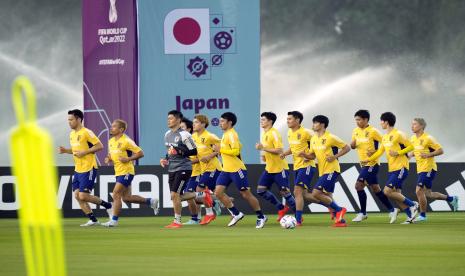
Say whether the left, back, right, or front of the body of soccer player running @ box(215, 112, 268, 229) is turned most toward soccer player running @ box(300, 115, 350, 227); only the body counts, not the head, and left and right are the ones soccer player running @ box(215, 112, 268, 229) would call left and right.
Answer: back

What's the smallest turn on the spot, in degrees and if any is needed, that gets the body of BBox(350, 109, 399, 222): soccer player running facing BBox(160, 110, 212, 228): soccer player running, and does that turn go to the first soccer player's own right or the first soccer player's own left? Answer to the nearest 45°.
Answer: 0° — they already face them

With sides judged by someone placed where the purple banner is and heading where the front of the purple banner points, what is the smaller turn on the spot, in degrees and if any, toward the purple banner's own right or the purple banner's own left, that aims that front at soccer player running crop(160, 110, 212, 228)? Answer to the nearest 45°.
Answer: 0° — it already faces them

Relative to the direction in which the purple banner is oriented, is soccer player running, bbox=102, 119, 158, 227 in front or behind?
in front

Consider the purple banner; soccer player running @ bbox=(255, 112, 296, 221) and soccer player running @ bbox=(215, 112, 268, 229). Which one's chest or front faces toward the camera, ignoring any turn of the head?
the purple banner

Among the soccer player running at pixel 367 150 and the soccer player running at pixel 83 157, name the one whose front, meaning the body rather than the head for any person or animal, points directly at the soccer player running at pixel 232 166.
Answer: the soccer player running at pixel 367 150

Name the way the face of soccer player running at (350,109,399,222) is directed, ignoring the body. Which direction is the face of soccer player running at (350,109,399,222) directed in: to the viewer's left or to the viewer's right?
to the viewer's left

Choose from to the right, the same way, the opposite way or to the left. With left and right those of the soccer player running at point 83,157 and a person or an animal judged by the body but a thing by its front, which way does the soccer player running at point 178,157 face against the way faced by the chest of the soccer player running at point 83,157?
the same way

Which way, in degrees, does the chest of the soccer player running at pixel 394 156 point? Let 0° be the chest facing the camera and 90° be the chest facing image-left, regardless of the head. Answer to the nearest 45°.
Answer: approximately 45°

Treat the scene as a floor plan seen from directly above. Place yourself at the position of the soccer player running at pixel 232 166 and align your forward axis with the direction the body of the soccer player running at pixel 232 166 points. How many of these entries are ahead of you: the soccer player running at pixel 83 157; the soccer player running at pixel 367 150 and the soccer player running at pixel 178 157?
2

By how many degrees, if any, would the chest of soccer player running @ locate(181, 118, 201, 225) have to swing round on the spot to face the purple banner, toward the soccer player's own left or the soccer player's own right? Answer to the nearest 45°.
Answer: approximately 45° to the soccer player's own right

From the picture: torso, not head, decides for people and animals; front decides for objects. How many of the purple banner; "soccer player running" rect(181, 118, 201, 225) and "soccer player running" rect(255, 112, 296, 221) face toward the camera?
1
